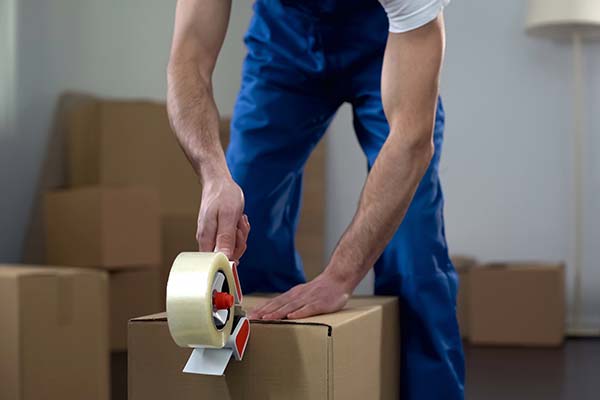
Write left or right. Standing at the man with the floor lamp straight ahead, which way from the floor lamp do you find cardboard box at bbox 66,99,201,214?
left

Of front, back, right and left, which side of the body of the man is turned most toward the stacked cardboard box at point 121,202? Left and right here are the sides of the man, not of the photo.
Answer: right

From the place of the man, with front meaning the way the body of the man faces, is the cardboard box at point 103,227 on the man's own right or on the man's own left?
on the man's own right

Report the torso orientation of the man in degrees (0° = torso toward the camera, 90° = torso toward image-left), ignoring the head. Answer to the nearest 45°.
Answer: approximately 45°
